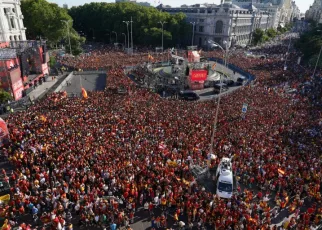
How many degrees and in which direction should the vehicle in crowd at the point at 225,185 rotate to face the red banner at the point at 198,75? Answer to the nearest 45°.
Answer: approximately 180°

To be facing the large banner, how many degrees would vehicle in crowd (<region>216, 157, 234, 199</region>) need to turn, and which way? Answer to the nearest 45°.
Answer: approximately 90° to its right

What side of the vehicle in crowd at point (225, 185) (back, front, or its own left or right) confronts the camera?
front

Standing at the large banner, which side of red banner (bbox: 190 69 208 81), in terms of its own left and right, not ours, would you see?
right

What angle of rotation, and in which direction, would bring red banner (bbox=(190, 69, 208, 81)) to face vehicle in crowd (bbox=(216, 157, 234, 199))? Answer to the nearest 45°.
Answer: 0° — it already faces it

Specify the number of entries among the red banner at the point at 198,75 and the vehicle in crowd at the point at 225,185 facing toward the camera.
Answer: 2

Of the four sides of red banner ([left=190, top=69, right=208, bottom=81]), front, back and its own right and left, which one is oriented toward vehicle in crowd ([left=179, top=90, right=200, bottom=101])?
front
